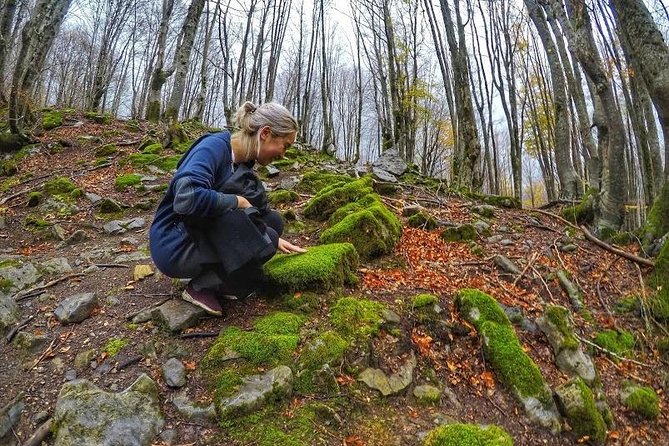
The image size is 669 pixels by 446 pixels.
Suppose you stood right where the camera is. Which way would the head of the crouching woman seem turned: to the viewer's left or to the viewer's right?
to the viewer's right

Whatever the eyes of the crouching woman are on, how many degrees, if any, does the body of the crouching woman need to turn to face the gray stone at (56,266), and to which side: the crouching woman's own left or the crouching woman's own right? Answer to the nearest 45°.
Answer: approximately 135° to the crouching woman's own left

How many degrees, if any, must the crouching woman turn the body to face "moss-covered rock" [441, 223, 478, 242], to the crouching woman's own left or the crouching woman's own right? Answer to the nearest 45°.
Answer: approximately 45° to the crouching woman's own left

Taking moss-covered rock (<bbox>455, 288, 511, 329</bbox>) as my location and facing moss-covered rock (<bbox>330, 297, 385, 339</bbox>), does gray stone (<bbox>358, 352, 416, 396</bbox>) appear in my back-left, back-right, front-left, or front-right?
front-left

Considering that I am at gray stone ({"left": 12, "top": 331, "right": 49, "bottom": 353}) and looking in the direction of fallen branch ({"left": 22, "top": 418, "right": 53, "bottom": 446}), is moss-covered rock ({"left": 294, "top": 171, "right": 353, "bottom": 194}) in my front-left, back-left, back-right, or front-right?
back-left

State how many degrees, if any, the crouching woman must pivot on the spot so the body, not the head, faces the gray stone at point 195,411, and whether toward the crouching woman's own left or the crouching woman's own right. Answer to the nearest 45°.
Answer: approximately 90° to the crouching woman's own right

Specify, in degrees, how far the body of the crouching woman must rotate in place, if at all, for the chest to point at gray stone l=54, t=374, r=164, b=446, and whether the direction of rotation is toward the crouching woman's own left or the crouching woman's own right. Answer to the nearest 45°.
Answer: approximately 135° to the crouching woman's own right

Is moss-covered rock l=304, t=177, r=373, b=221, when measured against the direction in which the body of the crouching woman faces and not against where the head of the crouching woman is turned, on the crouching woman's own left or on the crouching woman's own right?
on the crouching woman's own left

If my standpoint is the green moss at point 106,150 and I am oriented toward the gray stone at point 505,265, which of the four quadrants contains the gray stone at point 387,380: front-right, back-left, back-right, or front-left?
front-right

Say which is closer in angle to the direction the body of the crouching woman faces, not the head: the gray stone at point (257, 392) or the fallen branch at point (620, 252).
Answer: the fallen branch

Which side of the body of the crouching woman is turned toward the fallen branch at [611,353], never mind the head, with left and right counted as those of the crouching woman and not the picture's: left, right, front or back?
front

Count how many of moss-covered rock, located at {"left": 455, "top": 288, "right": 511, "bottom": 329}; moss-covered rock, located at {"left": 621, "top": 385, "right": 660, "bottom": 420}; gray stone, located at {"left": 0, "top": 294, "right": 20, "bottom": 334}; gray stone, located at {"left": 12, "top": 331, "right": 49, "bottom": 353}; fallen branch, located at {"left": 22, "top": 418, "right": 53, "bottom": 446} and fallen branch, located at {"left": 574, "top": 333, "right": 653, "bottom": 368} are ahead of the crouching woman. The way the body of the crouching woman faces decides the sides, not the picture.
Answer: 3

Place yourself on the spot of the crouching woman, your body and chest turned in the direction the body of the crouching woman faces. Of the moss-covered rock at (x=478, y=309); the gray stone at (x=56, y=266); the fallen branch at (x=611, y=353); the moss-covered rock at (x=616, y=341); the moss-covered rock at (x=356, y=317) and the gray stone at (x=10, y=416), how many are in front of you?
4

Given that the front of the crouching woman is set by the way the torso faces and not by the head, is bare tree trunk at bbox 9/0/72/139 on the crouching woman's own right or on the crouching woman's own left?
on the crouching woman's own left

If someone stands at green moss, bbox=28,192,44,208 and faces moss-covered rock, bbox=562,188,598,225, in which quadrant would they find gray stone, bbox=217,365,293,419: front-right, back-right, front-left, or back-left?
front-right

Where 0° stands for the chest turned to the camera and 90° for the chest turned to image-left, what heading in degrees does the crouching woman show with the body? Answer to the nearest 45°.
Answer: approximately 270°

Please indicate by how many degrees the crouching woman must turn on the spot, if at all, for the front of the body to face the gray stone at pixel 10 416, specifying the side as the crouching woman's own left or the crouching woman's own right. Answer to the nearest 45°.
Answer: approximately 135° to the crouching woman's own right

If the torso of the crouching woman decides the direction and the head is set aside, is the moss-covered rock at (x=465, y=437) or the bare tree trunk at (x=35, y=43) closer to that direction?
the moss-covered rock
